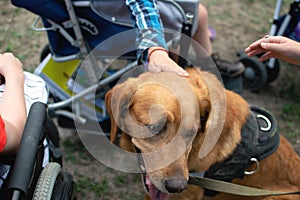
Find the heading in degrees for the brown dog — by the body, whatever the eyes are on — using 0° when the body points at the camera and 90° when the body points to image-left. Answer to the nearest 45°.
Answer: approximately 45°

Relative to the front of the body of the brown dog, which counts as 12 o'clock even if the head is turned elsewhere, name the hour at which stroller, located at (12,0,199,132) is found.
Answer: The stroller is roughly at 3 o'clock from the brown dog.
